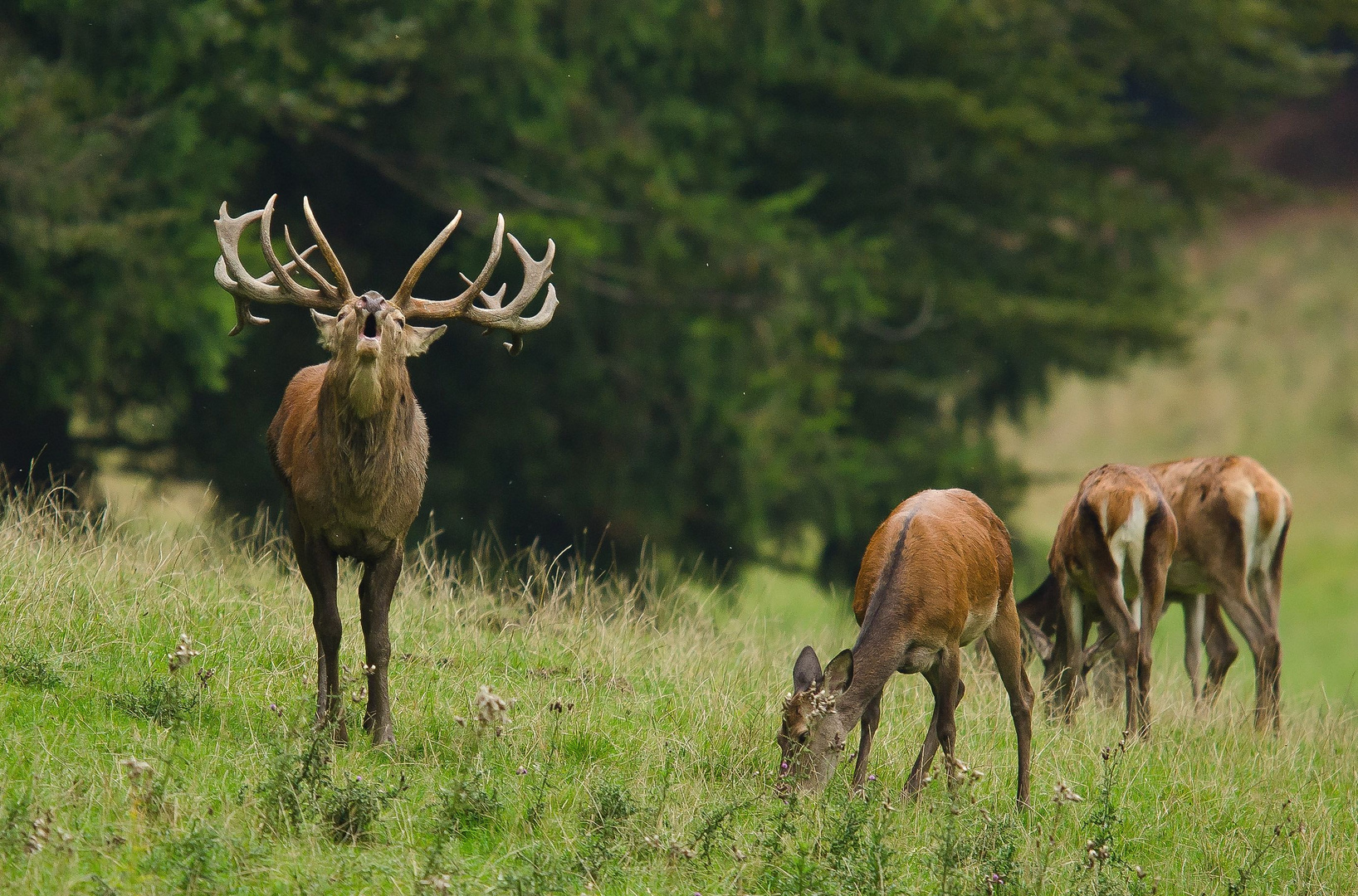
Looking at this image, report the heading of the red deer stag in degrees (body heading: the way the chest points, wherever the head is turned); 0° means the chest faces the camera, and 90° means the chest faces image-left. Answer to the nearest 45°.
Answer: approximately 0°

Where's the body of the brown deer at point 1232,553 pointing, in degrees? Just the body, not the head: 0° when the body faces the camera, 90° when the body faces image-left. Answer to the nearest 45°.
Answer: approximately 135°

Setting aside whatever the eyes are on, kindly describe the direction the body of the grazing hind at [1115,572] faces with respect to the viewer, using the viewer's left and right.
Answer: facing away from the viewer and to the left of the viewer

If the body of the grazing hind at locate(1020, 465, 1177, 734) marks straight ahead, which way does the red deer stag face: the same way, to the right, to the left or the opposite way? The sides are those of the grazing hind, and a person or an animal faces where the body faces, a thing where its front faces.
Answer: the opposite way

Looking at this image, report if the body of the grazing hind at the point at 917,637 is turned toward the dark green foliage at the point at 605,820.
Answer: yes

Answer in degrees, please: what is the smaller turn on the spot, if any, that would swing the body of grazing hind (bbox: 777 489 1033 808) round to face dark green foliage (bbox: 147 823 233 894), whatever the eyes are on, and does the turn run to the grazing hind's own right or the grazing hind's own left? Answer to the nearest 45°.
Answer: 0° — it already faces it
